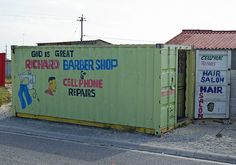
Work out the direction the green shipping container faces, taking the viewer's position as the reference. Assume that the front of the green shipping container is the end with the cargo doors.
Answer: facing the viewer and to the right of the viewer

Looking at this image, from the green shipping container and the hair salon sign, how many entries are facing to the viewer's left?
0

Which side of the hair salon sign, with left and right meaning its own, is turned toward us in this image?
front

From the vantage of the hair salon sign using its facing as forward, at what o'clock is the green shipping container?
The green shipping container is roughly at 2 o'clock from the hair salon sign.

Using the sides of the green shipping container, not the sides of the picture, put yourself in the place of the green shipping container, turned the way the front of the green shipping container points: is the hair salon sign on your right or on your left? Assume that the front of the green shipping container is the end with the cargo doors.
on your left
